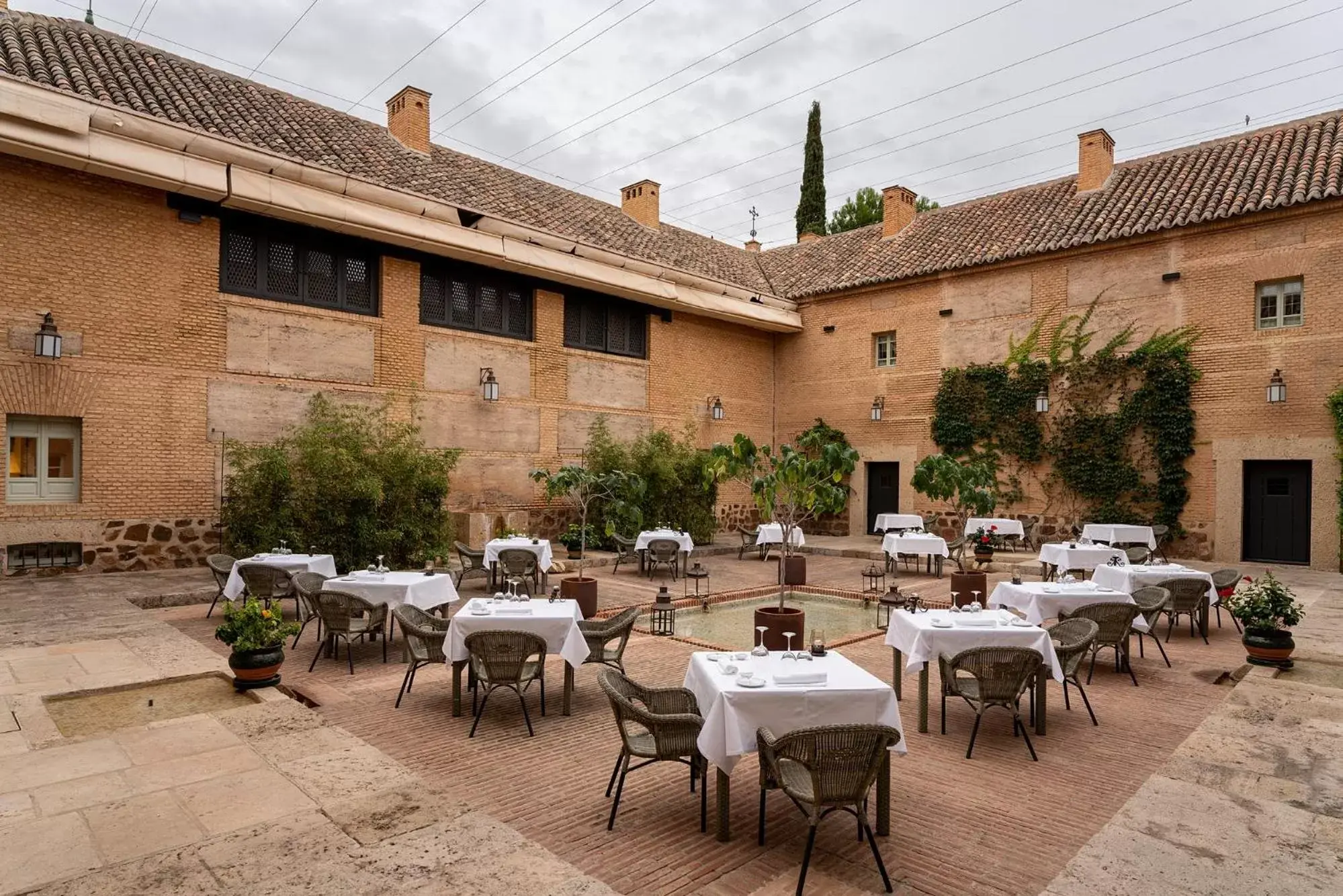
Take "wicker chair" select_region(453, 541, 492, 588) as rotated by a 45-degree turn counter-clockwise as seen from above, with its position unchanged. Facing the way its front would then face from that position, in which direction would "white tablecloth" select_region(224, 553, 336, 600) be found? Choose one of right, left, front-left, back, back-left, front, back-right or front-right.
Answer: back

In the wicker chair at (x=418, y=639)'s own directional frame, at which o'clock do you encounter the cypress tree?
The cypress tree is roughly at 10 o'clock from the wicker chair.

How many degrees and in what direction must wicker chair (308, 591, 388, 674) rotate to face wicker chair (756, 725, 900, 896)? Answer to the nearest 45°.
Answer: approximately 90° to its right

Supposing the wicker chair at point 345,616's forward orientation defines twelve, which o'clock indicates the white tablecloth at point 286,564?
The white tablecloth is roughly at 10 o'clock from the wicker chair.

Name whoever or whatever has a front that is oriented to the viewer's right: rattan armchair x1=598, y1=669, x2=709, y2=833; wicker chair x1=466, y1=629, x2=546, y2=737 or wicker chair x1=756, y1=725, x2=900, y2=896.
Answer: the rattan armchair

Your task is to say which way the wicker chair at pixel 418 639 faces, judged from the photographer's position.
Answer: facing to the right of the viewer

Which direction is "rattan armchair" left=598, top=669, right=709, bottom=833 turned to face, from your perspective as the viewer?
facing to the right of the viewer

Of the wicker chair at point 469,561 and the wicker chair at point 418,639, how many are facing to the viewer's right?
2

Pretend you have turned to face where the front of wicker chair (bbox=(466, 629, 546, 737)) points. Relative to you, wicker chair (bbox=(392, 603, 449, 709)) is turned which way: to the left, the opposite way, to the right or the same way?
to the right

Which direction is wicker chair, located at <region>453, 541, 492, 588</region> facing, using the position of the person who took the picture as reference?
facing to the right of the viewer

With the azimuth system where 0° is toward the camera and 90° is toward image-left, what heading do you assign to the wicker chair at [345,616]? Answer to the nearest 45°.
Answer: approximately 225°

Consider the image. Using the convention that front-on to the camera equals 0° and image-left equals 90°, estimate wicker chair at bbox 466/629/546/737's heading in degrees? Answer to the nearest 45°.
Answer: approximately 180°

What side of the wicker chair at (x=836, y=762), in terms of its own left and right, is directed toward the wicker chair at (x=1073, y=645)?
right
